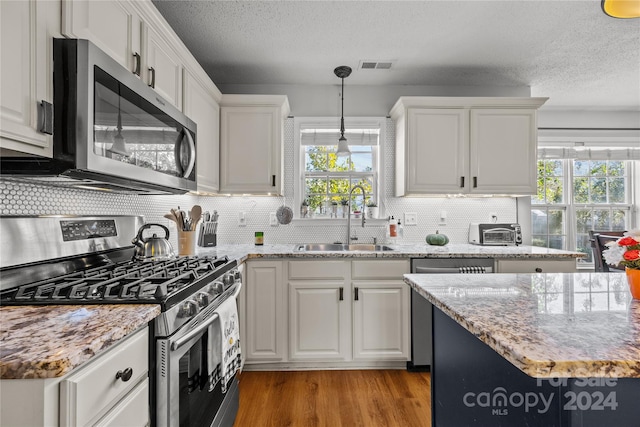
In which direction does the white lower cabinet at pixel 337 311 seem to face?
toward the camera

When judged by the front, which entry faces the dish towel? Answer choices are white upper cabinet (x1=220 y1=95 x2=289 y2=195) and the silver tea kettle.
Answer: the white upper cabinet

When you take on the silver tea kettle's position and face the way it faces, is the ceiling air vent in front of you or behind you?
behind

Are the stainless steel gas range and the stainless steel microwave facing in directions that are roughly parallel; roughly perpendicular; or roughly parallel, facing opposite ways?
roughly parallel

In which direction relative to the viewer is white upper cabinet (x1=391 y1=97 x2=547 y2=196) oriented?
toward the camera

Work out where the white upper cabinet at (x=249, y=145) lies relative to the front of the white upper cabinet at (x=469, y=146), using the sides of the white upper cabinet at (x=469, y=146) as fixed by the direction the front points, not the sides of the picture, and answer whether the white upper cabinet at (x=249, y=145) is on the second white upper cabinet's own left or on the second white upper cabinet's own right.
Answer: on the second white upper cabinet's own right

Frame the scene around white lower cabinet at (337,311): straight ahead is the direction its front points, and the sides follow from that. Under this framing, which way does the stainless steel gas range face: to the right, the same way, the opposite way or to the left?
to the left

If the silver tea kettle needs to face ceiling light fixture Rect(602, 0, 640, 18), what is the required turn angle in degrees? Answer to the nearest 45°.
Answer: approximately 135° to its left

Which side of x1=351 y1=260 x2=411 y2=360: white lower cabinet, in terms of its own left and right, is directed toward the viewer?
front

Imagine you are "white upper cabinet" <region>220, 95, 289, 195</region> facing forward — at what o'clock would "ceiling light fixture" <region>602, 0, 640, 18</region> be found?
The ceiling light fixture is roughly at 11 o'clock from the white upper cabinet.

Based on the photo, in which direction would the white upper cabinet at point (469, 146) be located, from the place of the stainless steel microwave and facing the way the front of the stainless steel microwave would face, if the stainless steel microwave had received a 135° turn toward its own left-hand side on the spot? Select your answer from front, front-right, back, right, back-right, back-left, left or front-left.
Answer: right

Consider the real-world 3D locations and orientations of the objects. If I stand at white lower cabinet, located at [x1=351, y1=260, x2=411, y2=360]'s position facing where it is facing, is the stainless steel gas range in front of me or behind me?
in front

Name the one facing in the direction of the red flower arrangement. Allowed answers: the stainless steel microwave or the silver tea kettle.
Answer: the stainless steel microwave

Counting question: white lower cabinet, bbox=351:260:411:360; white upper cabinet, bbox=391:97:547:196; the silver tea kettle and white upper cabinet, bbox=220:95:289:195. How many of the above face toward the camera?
3

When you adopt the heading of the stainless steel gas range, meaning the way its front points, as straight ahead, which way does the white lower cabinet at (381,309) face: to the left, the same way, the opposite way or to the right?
to the right

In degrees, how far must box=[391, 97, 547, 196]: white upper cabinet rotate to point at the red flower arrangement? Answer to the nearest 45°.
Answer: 0° — it already faces it
